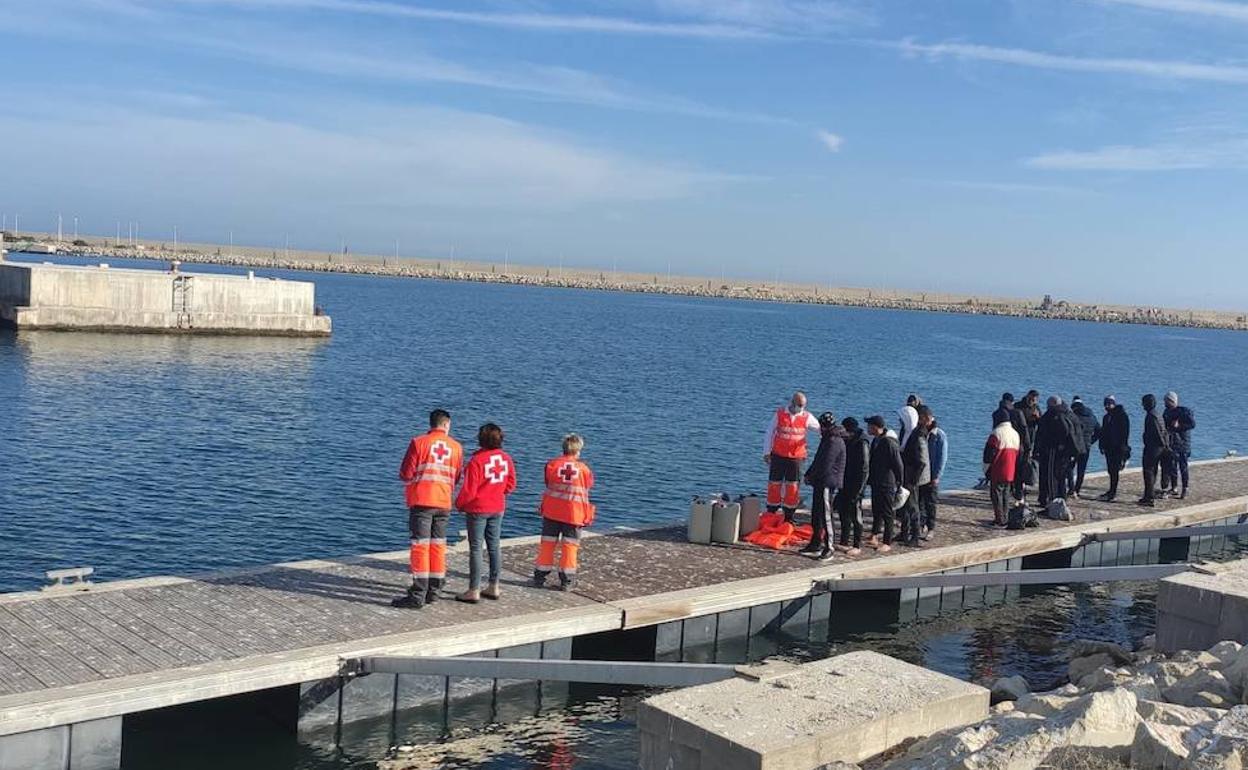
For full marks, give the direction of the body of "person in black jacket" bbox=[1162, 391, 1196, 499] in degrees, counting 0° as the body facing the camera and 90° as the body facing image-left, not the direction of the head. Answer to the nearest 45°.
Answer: approximately 45°

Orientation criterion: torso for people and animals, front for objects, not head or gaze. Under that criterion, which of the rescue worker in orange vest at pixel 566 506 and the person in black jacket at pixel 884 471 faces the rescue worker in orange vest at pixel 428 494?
the person in black jacket

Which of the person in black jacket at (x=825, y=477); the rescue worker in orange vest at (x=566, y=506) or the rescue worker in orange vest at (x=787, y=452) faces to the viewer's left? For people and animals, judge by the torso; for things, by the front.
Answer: the person in black jacket

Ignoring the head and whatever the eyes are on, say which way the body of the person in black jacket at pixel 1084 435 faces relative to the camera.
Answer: to the viewer's left

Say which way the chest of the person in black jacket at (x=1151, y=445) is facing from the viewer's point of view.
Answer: to the viewer's left

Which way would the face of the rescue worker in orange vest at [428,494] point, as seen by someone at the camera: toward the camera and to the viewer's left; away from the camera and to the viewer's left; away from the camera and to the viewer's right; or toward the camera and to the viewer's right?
away from the camera and to the viewer's right

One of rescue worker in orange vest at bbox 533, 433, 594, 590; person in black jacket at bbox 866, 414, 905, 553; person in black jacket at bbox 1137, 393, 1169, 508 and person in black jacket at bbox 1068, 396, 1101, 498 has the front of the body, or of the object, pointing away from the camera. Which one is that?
the rescue worker in orange vest

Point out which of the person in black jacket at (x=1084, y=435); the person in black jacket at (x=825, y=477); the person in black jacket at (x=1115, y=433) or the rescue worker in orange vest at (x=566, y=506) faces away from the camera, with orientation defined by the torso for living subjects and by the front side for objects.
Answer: the rescue worker in orange vest

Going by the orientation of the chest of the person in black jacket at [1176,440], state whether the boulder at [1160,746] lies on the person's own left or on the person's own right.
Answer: on the person's own left

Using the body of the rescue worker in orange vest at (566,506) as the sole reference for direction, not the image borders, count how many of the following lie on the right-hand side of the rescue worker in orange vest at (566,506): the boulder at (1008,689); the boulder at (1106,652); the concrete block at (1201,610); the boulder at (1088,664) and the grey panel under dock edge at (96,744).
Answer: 4
